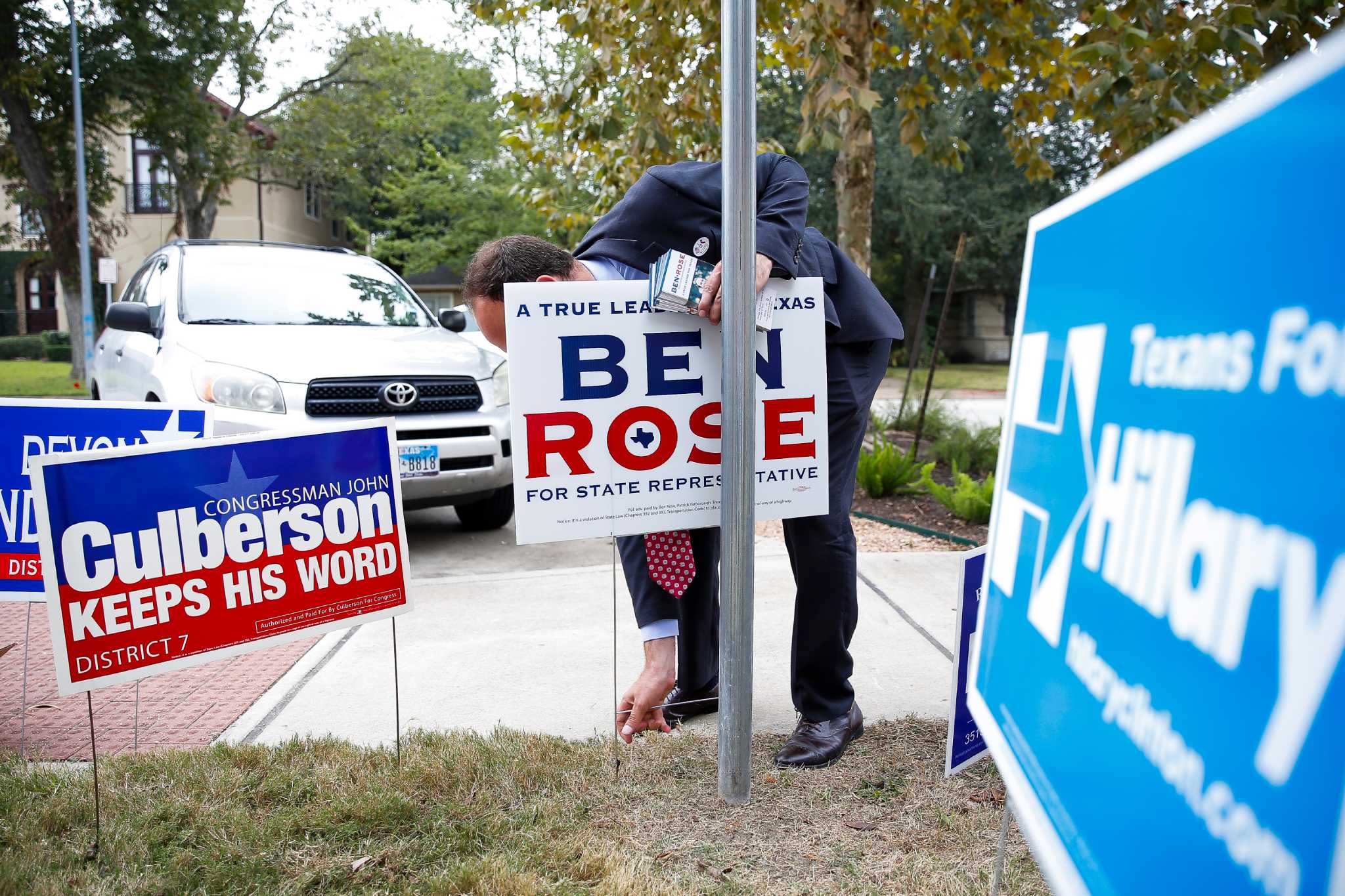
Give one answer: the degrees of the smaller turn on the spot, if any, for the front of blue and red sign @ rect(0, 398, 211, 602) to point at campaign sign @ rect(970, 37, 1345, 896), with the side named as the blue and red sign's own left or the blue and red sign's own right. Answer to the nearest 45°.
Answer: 0° — it already faces it

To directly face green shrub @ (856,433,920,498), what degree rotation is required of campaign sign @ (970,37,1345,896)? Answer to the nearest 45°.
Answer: approximately 135° to its right

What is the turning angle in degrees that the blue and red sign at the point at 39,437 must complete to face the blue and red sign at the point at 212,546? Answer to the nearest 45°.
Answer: approximately 45° to its left

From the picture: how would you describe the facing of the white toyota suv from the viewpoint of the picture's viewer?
facing the viewer and to the right of the viewer

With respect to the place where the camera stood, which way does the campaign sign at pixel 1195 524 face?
facing the viewer and to the left of the viewer

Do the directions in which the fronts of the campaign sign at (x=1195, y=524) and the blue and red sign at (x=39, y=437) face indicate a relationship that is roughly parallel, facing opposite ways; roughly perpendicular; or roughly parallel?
roughly perpendicular

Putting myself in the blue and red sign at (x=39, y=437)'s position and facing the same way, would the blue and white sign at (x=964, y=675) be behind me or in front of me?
in front

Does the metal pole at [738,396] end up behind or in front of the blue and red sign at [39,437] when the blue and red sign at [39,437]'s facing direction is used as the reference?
in front

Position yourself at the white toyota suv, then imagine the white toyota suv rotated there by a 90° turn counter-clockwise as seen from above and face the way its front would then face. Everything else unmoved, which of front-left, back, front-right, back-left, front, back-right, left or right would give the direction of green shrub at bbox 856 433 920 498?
front-right

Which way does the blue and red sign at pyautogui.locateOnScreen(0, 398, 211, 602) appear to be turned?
toward the camera

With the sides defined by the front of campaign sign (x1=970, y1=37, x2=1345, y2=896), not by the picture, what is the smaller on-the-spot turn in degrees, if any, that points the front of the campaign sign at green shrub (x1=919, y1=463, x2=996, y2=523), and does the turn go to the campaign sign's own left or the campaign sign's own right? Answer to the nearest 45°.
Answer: approximately 135° to the campaign sign's own right

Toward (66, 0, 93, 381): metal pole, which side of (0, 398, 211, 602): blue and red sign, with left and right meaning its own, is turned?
back

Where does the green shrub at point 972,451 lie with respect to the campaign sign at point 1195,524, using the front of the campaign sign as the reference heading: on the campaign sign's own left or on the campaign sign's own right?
on the campaign sign's own right

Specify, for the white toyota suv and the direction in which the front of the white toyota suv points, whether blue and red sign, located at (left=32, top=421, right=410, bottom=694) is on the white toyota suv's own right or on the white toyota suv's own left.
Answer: on the white toyota suv's own right

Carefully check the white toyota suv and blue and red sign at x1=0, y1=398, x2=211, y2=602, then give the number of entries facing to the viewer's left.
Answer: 0

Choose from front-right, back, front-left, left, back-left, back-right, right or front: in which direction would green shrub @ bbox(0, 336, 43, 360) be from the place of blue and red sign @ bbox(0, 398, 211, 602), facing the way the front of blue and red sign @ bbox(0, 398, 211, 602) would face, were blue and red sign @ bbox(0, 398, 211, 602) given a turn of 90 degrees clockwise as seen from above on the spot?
right
